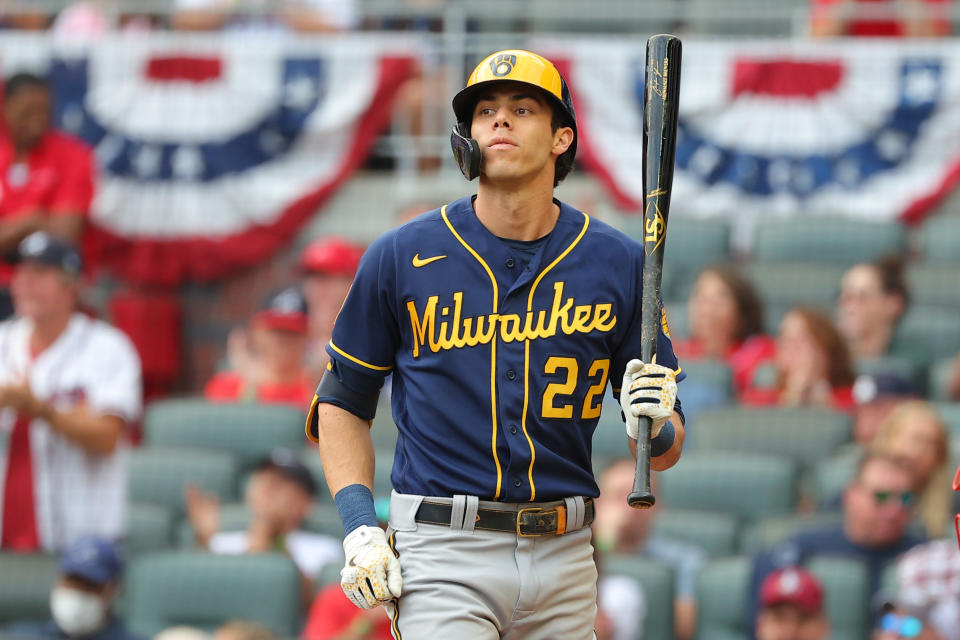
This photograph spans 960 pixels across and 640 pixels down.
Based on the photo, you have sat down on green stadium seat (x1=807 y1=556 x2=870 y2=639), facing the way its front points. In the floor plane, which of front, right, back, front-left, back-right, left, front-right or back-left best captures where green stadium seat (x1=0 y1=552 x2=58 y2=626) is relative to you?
right

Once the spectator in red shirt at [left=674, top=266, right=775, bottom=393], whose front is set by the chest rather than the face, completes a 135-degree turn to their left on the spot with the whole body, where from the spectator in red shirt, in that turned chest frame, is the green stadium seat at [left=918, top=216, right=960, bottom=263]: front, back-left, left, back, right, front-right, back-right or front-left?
front-left

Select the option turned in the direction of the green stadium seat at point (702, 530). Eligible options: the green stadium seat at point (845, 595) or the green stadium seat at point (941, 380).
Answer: the green stadium seat at point (941, 380)

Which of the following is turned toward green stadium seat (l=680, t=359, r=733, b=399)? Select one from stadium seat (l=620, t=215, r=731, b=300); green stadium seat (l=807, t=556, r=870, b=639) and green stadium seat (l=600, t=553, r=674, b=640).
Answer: the stadium seat

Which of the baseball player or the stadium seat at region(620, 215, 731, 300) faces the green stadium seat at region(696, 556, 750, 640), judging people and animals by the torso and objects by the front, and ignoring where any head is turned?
the stadium seat

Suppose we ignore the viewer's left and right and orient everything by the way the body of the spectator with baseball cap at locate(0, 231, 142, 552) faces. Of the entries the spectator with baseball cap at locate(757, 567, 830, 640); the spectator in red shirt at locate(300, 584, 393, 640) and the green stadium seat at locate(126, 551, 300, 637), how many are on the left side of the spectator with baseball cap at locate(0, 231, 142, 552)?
3

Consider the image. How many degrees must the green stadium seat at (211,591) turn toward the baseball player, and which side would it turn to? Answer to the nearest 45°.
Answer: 0° — it already faces them

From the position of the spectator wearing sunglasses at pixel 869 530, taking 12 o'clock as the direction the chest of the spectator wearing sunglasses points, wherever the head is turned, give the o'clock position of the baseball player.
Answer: The baseball player is roughly at 12 o'clock from the spectator wearing sunglasses.

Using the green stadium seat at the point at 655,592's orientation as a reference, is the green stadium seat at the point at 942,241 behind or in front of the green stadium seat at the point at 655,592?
behind

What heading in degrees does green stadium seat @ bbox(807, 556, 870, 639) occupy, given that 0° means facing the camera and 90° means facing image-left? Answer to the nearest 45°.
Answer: approximately 0°

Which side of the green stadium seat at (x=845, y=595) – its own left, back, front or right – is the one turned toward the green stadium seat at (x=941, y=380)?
back

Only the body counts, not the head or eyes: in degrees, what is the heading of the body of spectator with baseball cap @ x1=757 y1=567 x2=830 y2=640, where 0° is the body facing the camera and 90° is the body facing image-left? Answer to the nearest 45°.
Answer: approximately 0°
